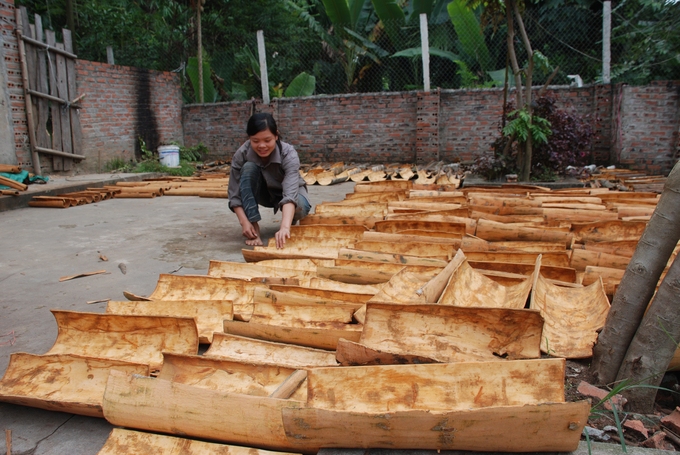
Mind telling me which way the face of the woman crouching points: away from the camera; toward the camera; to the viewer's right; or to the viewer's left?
toward the camera

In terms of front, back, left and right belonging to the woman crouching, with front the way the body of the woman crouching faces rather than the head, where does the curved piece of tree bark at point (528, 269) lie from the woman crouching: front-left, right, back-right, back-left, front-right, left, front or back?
front-left

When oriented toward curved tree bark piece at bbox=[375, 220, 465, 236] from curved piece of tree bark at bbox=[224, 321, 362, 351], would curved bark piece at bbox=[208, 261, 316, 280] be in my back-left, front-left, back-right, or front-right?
front-left

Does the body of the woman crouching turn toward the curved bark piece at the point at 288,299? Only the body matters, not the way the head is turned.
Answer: yes

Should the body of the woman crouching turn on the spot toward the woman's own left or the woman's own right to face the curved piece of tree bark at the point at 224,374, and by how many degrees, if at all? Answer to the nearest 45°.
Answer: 0° — they already face it

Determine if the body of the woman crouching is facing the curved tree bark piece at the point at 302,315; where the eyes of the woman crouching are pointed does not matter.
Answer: yes

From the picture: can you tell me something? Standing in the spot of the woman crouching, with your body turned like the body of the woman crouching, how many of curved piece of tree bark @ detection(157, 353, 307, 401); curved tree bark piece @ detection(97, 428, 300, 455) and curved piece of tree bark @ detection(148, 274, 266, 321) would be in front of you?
3

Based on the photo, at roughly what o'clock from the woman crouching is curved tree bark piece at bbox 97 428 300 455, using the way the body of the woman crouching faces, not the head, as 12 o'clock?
The curved tree bark piece is roughly at 12 o'clock from the woman crouching.

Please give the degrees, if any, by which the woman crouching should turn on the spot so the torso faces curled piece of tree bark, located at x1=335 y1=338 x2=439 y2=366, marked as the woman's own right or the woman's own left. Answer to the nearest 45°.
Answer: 0° — they already face it

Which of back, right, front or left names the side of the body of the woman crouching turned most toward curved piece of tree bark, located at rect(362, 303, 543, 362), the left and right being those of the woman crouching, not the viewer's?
front

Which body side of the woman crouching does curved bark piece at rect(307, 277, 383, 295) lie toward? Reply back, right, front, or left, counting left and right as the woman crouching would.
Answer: front

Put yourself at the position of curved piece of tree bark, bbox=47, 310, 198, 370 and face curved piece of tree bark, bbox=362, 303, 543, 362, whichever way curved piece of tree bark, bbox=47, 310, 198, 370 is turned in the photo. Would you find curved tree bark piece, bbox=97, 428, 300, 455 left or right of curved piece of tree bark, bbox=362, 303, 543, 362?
right

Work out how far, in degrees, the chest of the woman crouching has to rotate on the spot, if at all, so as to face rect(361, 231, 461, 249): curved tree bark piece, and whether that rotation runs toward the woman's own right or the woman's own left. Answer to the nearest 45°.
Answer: approximately 45° to the woman's own left

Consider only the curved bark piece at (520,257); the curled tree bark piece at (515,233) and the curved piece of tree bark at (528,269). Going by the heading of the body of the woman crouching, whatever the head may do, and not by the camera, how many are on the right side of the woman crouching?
0

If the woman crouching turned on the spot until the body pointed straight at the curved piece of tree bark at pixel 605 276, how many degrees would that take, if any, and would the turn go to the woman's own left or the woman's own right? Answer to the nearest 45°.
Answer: approximately 45° to the woman's own left

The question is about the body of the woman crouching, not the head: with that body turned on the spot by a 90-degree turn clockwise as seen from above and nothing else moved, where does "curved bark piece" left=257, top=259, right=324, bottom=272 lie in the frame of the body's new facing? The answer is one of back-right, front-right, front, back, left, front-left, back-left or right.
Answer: left

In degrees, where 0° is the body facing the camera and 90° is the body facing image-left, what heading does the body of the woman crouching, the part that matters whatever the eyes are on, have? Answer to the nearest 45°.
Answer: approximately 0°

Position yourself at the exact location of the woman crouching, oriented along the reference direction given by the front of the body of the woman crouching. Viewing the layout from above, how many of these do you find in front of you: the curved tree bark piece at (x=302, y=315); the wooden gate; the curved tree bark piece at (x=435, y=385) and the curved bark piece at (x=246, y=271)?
3

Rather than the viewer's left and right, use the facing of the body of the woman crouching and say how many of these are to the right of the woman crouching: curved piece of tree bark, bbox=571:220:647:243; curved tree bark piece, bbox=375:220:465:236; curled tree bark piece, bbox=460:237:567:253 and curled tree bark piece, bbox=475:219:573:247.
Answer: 0

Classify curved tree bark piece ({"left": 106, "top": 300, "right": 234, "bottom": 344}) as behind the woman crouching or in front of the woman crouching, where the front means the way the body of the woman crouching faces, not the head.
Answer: in front

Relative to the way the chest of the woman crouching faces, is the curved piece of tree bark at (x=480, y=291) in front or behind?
in front

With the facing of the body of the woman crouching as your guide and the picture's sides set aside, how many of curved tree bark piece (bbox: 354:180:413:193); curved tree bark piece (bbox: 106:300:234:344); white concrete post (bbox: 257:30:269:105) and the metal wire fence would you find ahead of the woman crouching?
1
